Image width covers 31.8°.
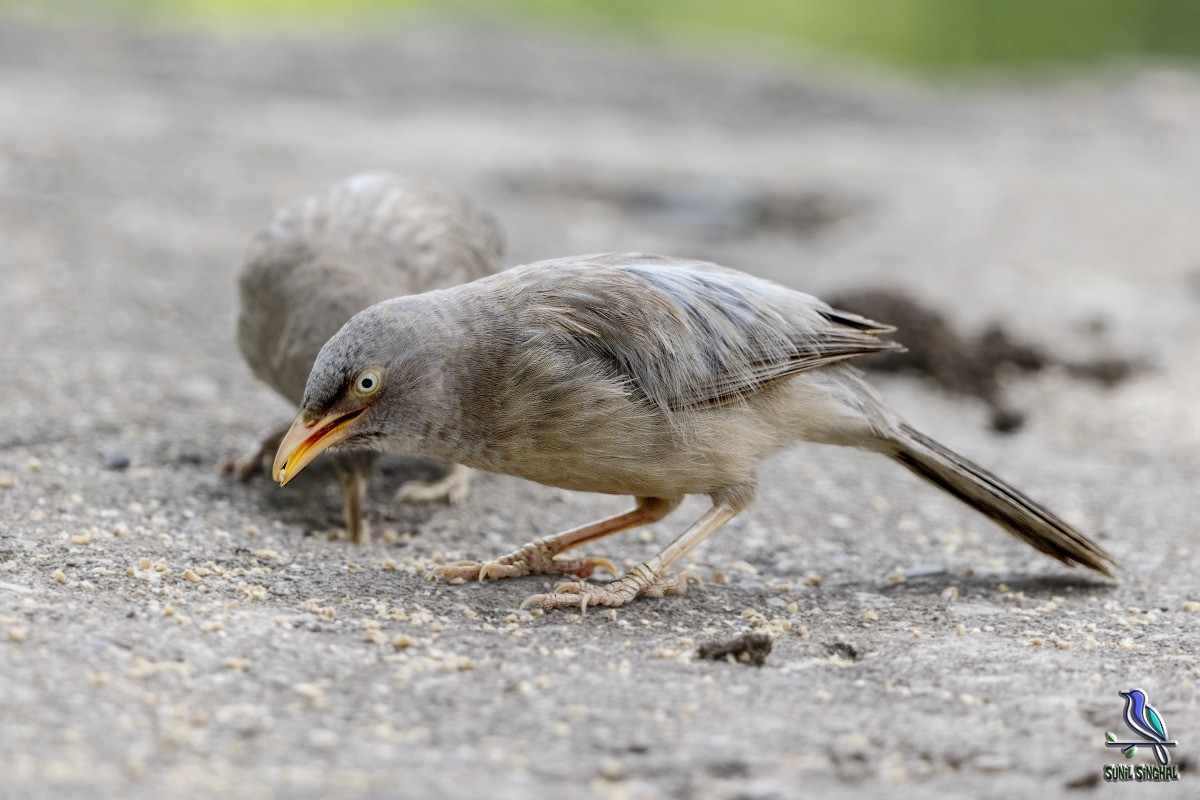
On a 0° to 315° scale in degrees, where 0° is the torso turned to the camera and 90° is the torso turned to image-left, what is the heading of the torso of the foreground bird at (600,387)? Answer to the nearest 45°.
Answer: approximately 90°

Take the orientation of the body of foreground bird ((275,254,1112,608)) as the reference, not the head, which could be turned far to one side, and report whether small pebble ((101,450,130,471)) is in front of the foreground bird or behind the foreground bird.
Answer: in front
